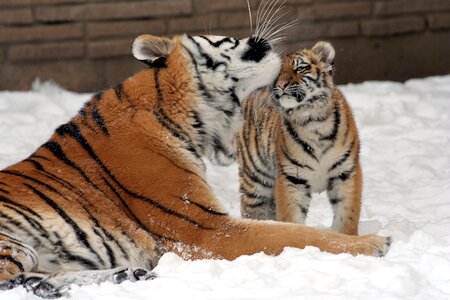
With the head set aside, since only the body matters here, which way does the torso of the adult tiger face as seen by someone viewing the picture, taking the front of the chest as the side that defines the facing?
to the viewer's right

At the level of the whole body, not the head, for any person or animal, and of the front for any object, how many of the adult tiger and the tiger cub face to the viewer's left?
0

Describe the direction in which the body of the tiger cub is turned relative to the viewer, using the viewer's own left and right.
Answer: facing the viewer and to the right of the viewer

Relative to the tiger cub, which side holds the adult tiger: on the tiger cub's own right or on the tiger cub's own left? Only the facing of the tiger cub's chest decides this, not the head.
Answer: on the tiger cub's own right

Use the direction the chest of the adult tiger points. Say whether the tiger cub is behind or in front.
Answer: in front
